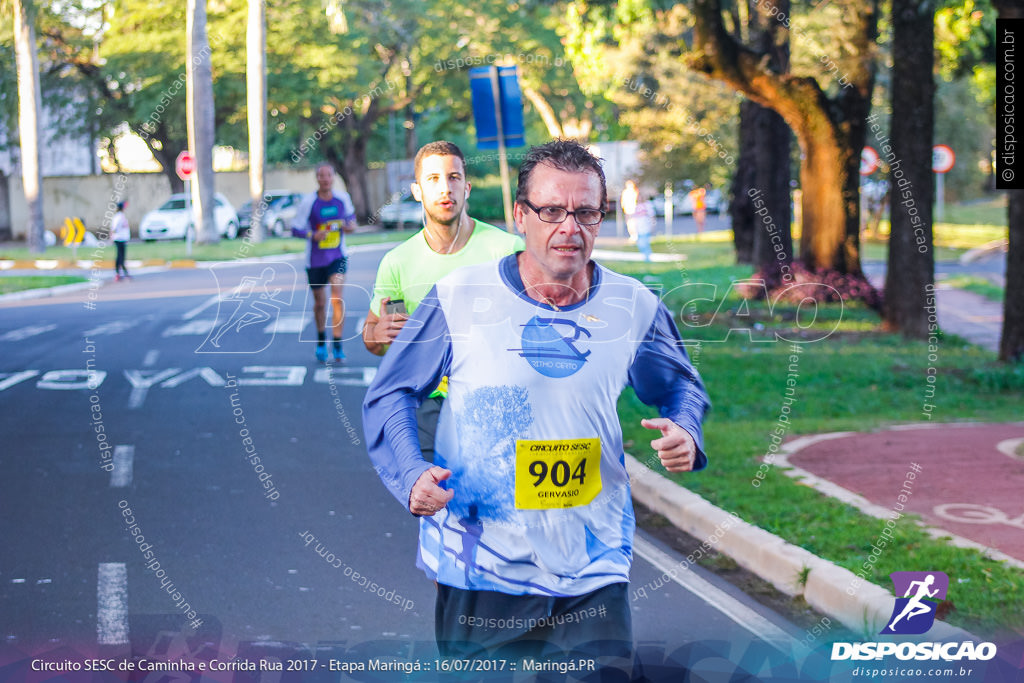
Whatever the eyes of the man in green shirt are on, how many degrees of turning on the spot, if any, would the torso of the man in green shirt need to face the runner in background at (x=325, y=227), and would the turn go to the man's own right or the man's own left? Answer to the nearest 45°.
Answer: approximately 180°

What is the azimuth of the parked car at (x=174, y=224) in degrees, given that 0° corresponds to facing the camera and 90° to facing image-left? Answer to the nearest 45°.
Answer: approximately 45°

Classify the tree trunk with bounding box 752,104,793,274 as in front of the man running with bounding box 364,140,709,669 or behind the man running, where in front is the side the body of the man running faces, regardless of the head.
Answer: behind

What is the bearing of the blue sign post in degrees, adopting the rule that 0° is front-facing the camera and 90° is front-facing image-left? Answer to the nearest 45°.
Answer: approximately 180°

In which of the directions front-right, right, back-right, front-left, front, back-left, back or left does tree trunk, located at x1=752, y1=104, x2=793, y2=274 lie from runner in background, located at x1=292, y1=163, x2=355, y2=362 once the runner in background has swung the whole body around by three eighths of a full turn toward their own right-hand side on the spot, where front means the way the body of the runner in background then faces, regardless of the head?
right

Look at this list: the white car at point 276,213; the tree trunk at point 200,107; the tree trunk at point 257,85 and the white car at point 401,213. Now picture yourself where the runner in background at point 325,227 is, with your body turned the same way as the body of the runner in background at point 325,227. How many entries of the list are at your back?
4

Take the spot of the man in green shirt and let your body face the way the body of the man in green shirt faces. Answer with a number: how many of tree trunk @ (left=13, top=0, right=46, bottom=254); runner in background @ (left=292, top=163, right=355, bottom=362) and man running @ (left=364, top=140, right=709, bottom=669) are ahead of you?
1

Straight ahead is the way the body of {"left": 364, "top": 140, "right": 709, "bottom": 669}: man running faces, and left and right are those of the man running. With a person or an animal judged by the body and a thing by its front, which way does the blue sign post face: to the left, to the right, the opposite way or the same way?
the opposite way

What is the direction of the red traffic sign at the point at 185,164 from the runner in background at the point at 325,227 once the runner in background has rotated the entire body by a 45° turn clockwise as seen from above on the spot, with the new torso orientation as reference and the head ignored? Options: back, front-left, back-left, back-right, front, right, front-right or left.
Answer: back-right

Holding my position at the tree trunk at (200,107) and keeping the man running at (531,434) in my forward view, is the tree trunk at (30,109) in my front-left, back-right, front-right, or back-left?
back-right

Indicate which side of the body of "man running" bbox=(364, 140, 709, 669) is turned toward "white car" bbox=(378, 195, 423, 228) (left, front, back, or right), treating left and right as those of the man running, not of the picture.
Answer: back

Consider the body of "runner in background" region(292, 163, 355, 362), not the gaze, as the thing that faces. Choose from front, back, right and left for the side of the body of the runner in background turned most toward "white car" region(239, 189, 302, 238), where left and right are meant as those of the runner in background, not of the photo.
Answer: back
